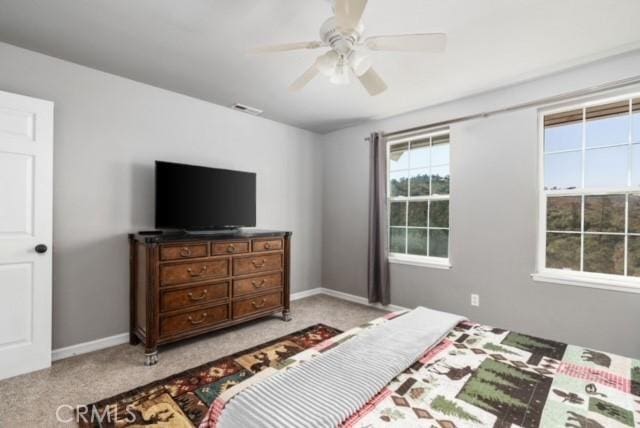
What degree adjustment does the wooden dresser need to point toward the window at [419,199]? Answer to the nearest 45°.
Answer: approximately 45° to its left

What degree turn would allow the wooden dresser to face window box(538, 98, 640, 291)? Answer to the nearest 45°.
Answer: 0° — it already faces it

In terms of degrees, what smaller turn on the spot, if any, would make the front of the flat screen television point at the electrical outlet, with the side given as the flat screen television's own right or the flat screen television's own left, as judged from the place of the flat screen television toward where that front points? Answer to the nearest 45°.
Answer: approximately 45° to the flat screen television's own left

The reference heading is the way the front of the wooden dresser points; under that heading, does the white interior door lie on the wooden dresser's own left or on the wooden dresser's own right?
on the wooden dresser's own right

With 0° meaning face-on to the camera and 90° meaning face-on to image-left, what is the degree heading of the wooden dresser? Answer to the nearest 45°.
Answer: approximately 315°

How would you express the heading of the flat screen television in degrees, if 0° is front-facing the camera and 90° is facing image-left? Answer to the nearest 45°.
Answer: approximately 315°

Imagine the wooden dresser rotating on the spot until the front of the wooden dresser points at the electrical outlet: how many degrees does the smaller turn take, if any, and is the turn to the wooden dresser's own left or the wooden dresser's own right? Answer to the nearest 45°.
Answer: approximately 45° to the wooden dresser's own left
